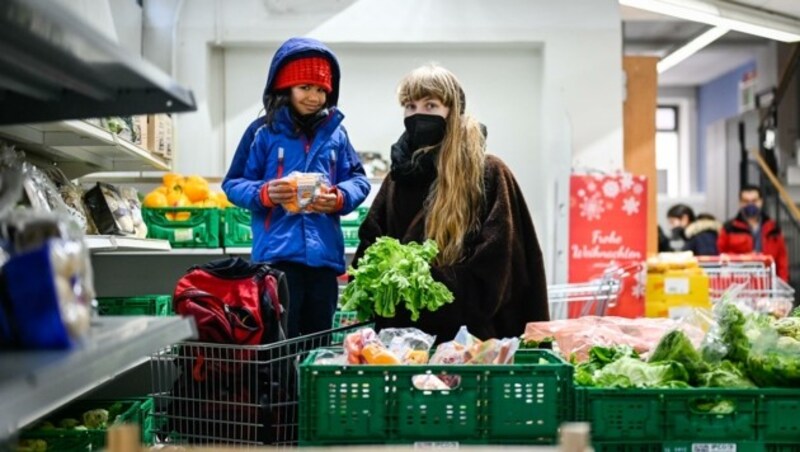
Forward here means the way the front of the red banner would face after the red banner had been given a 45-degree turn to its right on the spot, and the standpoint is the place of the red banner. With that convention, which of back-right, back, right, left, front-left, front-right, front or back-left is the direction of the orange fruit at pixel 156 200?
front

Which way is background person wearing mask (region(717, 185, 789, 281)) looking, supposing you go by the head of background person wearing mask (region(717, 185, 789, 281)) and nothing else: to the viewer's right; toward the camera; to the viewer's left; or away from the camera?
toward the camera

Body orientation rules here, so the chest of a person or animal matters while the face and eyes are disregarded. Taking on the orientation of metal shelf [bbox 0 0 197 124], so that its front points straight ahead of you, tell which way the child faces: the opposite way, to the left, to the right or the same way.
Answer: to the right

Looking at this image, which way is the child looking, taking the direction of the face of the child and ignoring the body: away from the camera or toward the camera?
toward the camera

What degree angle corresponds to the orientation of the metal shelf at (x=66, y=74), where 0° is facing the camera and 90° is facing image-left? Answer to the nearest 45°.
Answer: approximately 270°

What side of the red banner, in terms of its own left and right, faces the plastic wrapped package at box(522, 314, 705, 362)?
front

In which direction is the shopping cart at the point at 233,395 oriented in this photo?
to the viewer's left

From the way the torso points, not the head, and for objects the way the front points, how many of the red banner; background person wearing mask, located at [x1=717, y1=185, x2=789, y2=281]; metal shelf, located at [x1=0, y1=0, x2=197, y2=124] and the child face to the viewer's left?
0

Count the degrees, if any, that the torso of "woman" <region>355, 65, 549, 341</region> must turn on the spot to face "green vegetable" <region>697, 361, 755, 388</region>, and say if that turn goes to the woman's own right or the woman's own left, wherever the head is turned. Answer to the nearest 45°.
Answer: approximately 90° to the woman's own left

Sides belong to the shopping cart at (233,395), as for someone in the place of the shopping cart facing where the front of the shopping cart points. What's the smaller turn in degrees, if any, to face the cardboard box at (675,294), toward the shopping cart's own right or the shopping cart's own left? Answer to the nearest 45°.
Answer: approximately 135° to the shopping cart's own right

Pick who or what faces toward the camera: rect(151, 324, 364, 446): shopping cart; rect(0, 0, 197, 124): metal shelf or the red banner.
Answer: the red banner

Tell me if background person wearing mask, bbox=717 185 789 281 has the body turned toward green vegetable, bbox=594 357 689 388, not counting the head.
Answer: yes

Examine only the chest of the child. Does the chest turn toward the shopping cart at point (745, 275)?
no

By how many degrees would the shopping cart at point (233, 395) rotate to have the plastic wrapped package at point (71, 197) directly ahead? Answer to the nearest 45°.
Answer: approximately 45° to its right

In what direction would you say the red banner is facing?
toward the camera

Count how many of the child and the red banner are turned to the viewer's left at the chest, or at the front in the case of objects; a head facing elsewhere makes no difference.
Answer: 0
